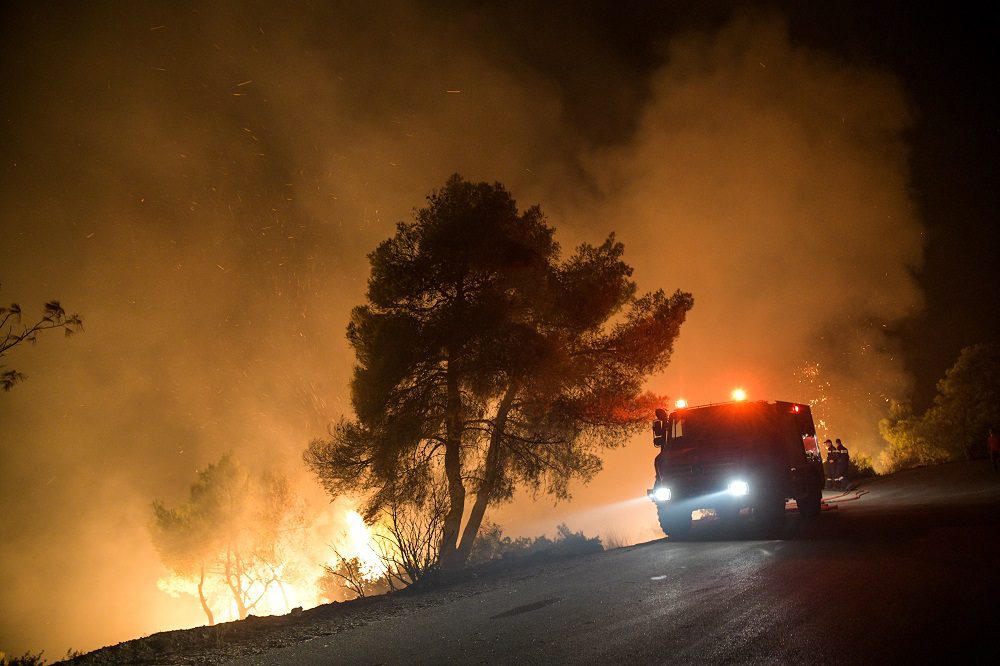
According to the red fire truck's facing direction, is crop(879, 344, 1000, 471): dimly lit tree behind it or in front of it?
behind

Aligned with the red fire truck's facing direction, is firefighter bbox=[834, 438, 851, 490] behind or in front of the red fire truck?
behind

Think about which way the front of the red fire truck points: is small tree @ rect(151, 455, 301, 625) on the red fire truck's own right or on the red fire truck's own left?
on the red fire truck's own right

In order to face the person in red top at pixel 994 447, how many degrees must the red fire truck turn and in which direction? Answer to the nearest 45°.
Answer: approximately 180°
